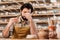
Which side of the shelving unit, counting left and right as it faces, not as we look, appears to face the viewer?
front
